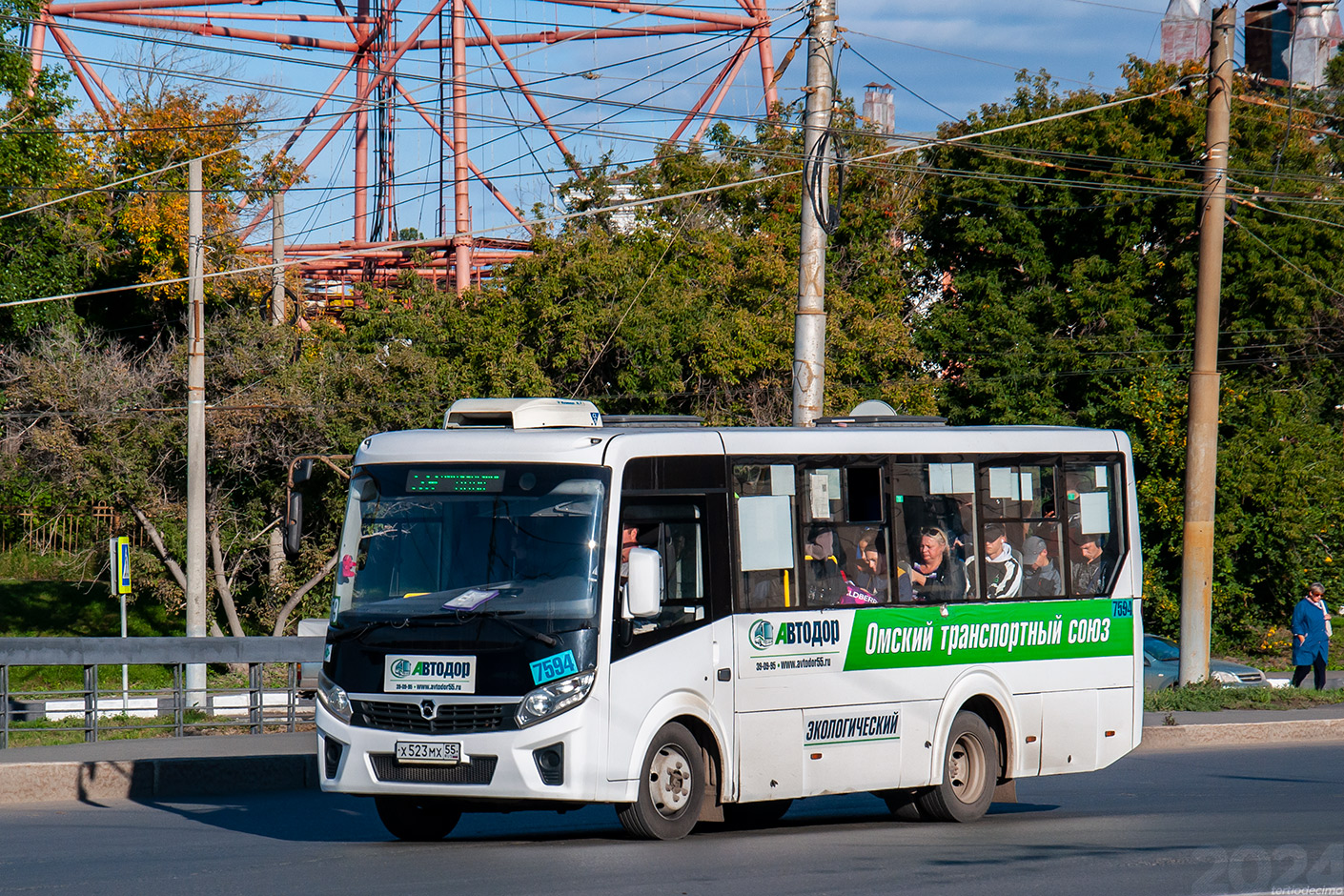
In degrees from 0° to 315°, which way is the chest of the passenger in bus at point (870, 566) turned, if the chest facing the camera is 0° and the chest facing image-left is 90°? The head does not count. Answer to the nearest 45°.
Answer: approximately 45°

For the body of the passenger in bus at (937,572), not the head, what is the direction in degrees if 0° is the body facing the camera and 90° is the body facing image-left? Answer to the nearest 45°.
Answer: approximately 45°

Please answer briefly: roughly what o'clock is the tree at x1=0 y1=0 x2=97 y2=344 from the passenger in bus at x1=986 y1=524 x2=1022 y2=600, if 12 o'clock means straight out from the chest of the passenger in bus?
The tree is roughly at 3 o'clock from the passenger in bus.

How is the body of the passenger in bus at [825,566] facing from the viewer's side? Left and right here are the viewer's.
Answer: facing the viewer and to the left of the viewer

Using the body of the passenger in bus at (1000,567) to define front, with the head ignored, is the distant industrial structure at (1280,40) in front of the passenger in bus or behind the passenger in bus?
behind

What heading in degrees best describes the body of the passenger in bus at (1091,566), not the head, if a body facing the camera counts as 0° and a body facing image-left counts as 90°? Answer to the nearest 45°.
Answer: approximately 45°

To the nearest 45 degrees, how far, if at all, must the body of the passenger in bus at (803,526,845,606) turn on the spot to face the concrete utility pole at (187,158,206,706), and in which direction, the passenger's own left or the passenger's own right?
approximately 90° to the passenger's own right

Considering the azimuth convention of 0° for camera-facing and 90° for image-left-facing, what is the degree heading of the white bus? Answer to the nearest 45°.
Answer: approximately 45°

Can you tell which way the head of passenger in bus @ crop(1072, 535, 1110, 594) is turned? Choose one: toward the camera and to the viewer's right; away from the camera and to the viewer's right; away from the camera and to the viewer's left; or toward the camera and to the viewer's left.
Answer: toward the camera and to the viewer's left

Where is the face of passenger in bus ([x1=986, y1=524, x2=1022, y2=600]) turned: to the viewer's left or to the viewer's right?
to the viewer's left

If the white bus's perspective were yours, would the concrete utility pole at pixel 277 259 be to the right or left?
on its right

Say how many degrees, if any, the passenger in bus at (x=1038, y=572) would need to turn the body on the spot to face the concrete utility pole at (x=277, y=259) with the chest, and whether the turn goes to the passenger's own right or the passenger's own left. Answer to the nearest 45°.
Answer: approximately 90° to the passenger's own right

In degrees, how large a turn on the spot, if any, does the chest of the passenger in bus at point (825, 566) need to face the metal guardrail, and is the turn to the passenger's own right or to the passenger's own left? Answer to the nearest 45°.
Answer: approximately 90° to the passenger's own right
